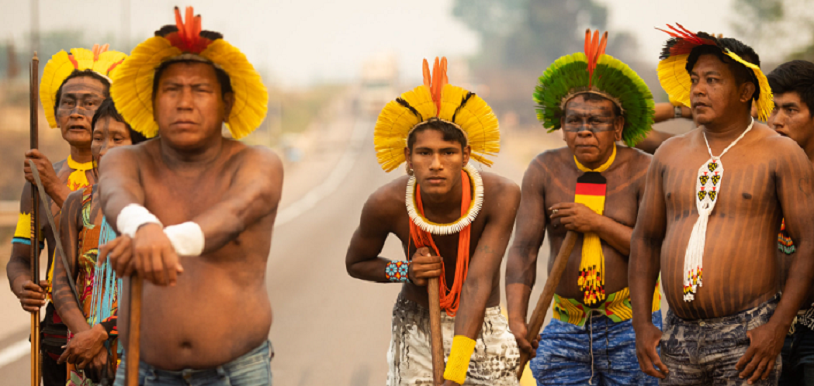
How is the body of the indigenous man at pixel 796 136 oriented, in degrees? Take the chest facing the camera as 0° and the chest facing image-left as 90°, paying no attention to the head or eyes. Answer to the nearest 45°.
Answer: approximately 45°

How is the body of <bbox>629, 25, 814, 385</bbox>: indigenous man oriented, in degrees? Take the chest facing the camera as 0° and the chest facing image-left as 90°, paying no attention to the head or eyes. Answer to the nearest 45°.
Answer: approximately 45°

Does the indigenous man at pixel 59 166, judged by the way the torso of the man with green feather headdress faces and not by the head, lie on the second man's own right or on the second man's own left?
on the second man's own right

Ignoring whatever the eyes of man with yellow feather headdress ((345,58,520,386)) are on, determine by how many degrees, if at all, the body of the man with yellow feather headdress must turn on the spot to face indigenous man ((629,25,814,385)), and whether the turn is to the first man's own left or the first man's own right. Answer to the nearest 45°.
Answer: approximately 90° to the first man's own left

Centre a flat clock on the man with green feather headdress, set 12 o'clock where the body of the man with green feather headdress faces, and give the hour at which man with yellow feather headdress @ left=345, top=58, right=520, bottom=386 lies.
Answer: The man with yellow feather headdress is roughly at 2 o'clock from the man with green feather headdress.
